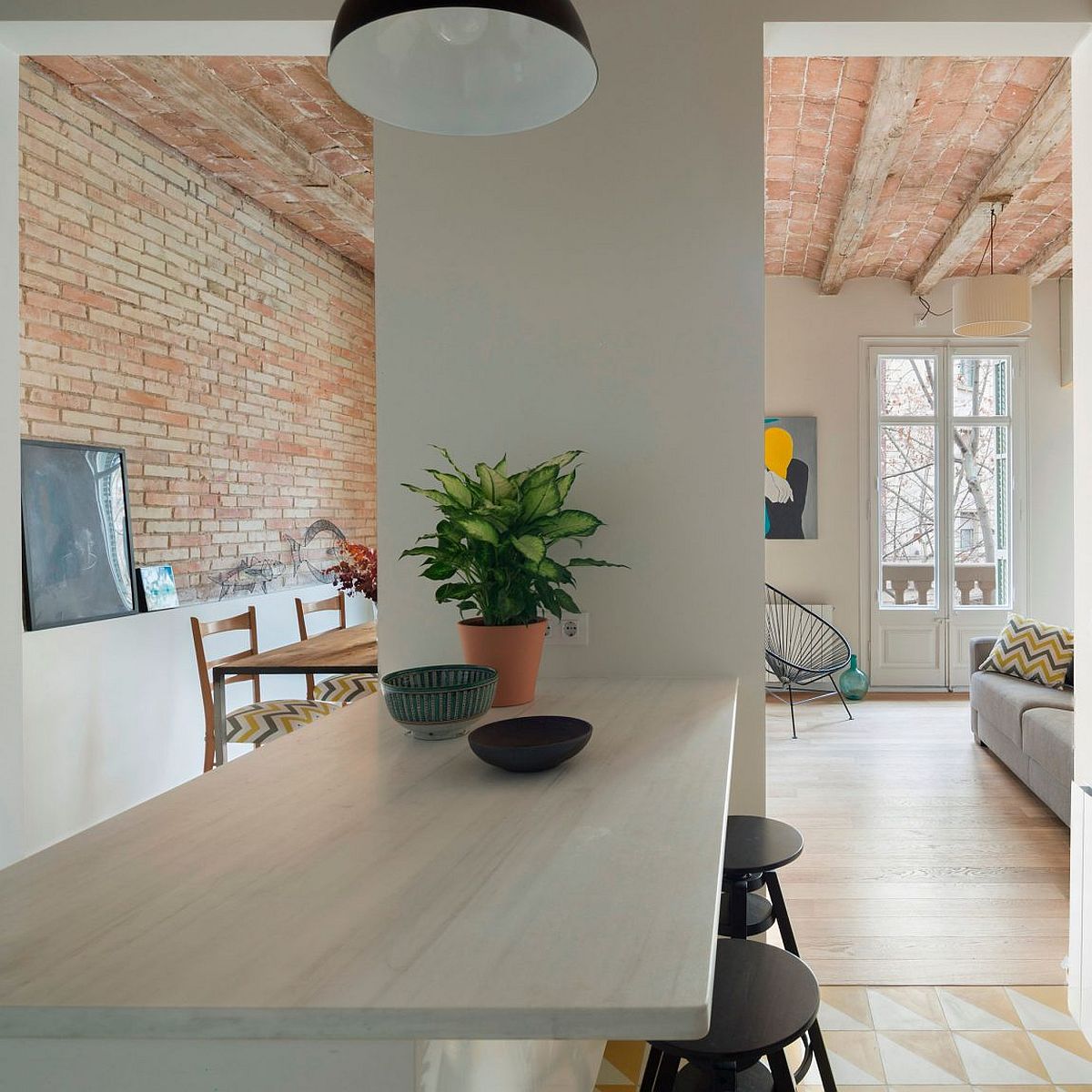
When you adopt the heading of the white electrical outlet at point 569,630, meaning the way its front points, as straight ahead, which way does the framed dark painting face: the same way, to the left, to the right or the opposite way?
to the left

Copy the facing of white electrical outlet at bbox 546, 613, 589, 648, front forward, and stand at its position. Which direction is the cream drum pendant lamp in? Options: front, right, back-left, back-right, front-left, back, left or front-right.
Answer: back-left

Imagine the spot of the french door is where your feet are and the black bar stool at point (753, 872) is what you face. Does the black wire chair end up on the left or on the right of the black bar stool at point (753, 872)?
right

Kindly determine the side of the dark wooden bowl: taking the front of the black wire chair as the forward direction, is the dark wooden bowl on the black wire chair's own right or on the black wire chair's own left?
on the black wire chair's own right

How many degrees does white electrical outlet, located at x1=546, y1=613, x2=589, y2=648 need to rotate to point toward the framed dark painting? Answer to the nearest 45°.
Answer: approximately 135° to its right

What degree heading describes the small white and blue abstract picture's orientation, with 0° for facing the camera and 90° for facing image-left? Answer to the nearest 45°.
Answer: approximately 315°

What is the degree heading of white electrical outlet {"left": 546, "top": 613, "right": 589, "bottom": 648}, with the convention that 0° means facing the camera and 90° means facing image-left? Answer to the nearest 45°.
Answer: approximately 0°

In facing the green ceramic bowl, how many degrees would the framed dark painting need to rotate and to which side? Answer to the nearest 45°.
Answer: approximately 45° to its right

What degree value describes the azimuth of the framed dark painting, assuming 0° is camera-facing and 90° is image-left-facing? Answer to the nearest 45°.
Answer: approximately 315°
